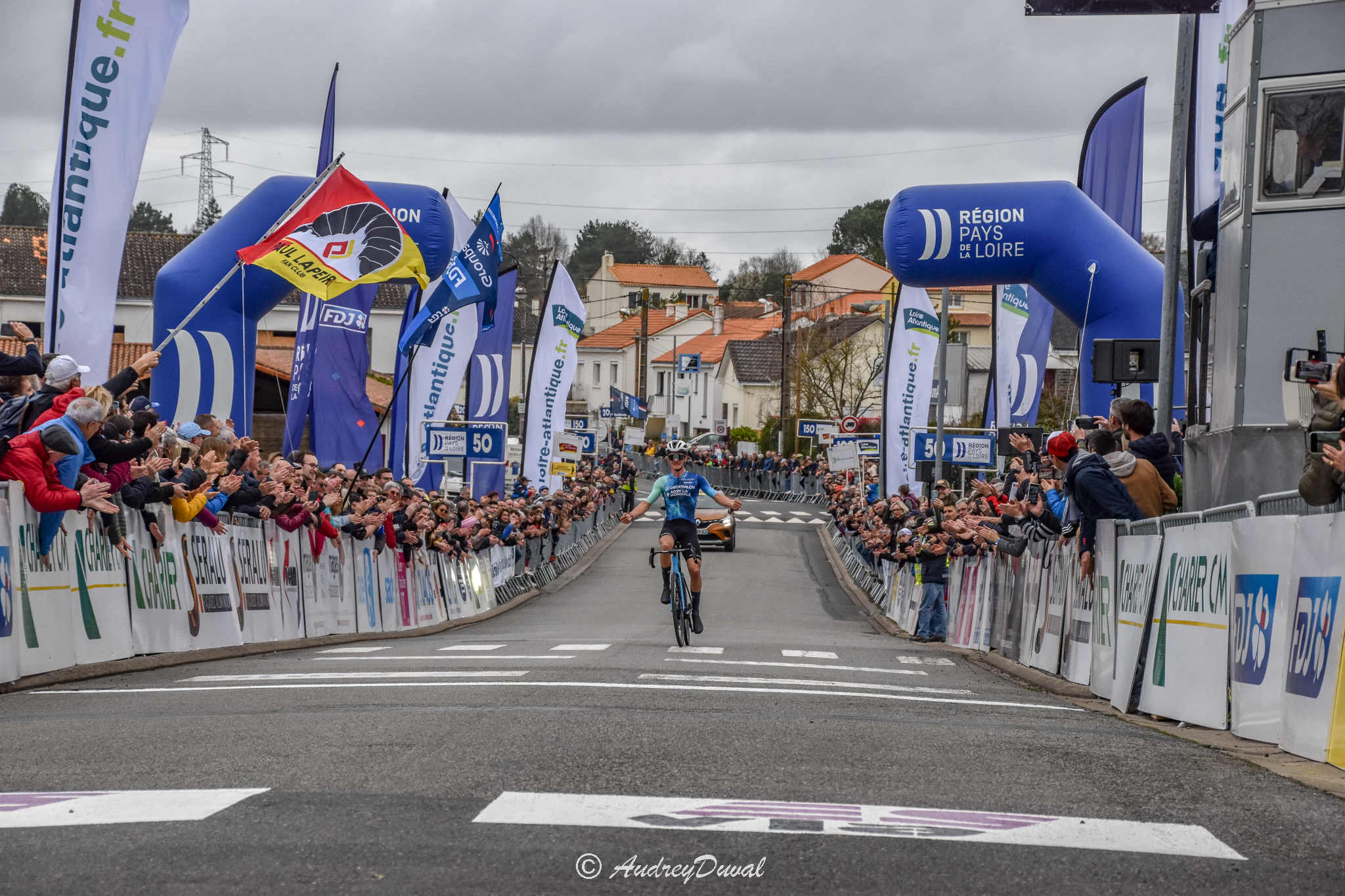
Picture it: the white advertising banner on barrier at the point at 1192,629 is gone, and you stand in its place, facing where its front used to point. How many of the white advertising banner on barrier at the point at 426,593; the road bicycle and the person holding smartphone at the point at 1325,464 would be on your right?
2

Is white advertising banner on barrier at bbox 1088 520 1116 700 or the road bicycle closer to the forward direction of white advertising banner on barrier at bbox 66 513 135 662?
the white advertising banner on barrier

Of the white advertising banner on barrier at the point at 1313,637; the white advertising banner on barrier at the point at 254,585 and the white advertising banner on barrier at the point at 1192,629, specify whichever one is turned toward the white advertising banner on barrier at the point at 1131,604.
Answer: the white advertising banner on barrier at the point at 254,585

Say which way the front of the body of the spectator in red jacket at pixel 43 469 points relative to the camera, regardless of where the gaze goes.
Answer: to the viewer's right

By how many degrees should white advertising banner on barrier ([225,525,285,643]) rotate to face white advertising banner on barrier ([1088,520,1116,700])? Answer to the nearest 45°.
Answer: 0° — it already faces it

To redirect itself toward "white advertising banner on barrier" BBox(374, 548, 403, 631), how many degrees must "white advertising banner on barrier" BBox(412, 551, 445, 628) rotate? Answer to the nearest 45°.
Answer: approximately 45° to its right

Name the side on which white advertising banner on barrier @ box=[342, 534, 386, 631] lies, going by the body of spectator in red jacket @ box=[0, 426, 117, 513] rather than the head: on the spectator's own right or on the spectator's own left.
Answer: on the spectator's own left

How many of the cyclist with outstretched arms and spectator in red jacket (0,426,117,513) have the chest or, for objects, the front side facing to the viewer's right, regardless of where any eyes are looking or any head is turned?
1

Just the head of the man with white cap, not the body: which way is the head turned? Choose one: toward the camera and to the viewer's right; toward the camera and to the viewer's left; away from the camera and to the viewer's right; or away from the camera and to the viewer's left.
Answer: away from the camera and to the viewer's right

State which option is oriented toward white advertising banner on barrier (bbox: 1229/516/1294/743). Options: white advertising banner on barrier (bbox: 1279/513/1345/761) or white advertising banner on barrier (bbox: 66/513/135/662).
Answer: white advertising banner on barrier (bbox: 66/513/135/662)

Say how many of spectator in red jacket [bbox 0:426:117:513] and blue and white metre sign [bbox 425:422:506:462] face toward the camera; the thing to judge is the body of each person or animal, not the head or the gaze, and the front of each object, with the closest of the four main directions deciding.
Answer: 1
